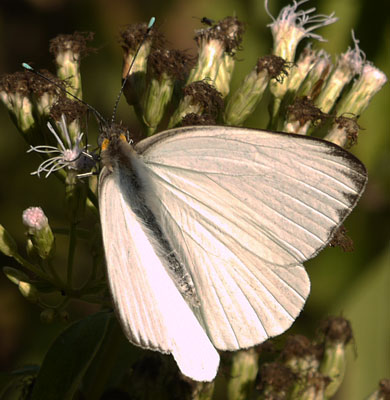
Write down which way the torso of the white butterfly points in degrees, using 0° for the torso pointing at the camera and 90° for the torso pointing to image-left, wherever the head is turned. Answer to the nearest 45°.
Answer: approximately 135°
